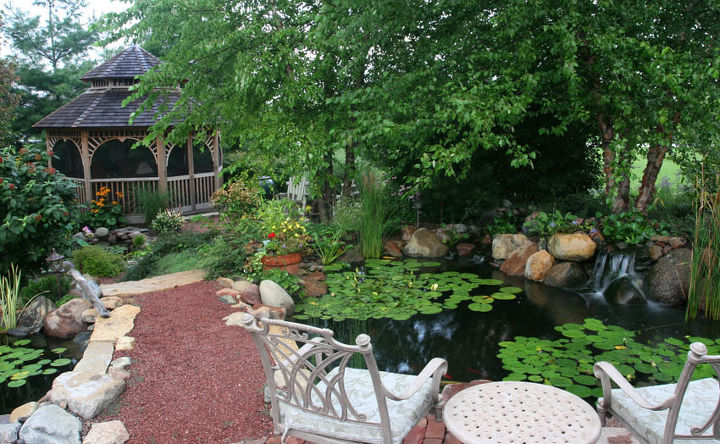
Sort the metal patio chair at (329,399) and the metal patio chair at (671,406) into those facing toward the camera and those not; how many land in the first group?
0

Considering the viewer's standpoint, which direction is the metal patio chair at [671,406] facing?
facing away from the viewer and to the left of the viewer

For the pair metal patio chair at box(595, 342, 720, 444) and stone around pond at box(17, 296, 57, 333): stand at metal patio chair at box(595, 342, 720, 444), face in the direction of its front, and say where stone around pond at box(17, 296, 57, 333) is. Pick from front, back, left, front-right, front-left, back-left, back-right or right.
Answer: front-left

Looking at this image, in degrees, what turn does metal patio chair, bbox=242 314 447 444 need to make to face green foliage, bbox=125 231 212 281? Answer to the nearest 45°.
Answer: approximately 90° to its left

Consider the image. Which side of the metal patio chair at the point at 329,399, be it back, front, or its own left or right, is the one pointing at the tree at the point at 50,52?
left

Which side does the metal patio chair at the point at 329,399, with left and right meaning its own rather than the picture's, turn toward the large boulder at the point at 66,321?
left

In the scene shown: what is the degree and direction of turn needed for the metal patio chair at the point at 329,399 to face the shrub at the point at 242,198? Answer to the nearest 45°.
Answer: approximately 45° to its left

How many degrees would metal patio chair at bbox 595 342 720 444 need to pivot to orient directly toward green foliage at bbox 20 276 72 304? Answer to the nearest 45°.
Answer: approximately 45° to its left

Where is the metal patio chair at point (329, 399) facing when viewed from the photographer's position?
facing away from the viewer and to the right of the viewer

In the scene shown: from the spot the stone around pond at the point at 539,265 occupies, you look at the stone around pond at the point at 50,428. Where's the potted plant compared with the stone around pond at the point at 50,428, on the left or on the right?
right

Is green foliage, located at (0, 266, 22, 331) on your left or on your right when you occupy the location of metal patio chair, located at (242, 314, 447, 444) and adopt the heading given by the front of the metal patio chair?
on your left

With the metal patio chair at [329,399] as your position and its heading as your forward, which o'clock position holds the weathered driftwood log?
The weathered driftwood log is roughly at 9 o'clock from the metal patio chair.

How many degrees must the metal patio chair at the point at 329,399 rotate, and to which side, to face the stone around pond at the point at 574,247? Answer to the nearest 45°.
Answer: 0° — it already faces it

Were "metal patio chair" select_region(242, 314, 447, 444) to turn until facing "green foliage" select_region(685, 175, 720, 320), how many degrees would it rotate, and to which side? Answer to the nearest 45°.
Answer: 0° — it already faces it

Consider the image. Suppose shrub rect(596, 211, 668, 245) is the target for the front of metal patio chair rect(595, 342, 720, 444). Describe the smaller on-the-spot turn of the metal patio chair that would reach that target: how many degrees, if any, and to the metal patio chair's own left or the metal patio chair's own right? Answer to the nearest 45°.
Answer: approximately 45° to the metal patio chair's own right

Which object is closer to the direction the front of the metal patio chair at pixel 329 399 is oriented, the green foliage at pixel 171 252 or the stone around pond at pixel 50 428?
the green foliage

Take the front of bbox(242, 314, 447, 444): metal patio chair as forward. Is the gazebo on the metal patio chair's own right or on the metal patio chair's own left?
on the metal patio chair's own left
